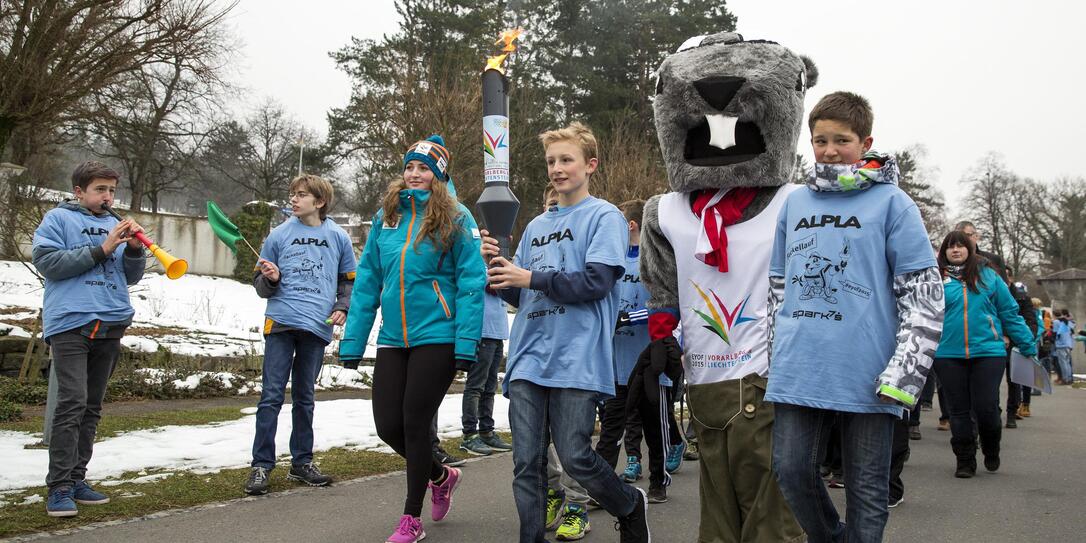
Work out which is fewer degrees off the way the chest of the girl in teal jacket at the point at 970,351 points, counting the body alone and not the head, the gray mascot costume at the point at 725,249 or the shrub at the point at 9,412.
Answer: the gray mascot costume

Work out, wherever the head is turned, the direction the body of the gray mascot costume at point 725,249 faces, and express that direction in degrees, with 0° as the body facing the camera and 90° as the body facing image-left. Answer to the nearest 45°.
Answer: approximately 0°

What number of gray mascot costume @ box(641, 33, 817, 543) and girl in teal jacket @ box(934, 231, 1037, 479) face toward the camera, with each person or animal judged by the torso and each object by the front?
2

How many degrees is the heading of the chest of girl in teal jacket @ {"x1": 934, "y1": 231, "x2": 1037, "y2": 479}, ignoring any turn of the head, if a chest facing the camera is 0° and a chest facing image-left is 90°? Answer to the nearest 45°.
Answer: approximately 0°

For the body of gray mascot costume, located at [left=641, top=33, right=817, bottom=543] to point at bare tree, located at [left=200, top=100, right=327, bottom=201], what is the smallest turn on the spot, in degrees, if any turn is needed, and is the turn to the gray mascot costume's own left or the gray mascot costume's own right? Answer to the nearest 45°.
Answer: approximately 135° to the gray mascot costume's own right

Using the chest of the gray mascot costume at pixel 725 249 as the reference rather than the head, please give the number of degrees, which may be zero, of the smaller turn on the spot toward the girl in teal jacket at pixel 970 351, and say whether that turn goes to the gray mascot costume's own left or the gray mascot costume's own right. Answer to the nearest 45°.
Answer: approximately 135° to the gray mascot costume's own left

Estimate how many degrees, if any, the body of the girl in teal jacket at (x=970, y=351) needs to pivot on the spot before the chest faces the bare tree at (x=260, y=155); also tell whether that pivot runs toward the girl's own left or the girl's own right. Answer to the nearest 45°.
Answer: approximately 135° to the girl's own right

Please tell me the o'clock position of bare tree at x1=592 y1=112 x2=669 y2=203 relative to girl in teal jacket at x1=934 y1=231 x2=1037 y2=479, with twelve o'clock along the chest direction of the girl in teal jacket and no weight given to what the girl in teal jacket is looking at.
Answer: The bare tree is roughly at 5 o'clock from the girl in teal jacket.
